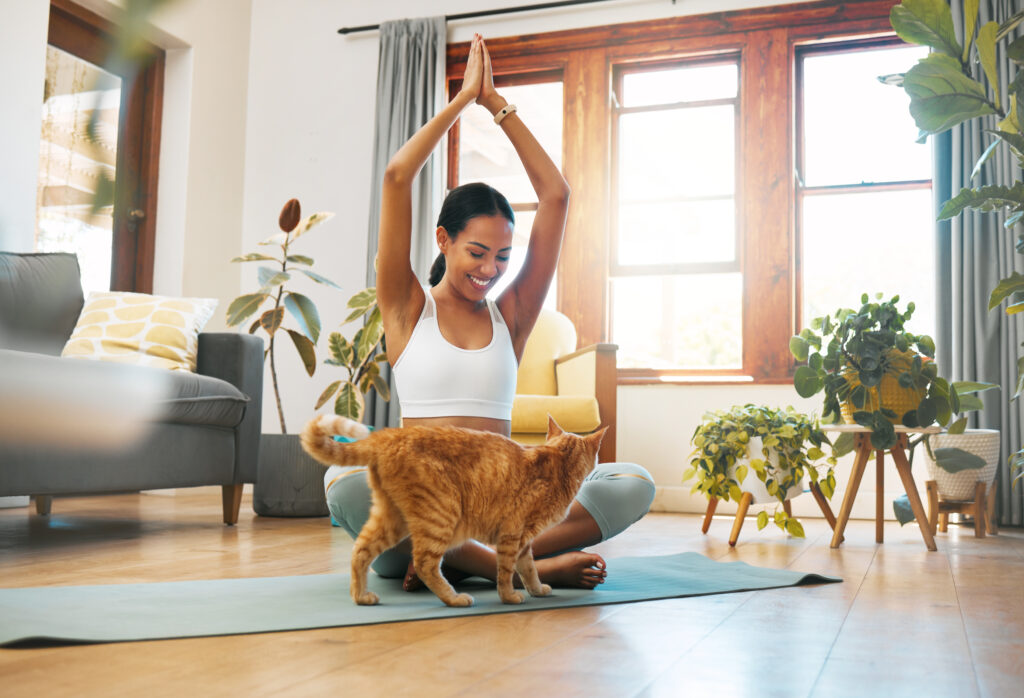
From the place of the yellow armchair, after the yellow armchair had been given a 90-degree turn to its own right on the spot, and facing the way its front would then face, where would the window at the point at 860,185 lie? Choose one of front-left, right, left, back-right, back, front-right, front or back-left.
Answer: back

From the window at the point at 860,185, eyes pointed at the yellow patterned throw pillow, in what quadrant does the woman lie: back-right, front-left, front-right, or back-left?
front-left

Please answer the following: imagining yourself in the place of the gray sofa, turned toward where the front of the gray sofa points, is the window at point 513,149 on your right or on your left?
on your left

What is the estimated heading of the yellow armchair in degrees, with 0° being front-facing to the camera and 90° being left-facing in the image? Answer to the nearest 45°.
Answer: approximately 315°

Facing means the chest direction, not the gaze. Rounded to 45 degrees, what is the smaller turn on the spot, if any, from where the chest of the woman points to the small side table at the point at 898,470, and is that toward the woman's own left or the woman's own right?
approximately 135° to the woman's own left

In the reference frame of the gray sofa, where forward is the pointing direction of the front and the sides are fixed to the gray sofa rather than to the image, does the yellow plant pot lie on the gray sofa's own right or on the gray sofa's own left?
on the gray sofa's own left

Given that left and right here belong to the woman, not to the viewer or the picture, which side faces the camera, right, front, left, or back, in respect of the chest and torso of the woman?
front

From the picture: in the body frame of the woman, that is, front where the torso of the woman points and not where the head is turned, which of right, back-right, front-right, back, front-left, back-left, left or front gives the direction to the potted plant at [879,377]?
back-left

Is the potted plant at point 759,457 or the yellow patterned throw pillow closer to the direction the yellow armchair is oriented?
the potted plant

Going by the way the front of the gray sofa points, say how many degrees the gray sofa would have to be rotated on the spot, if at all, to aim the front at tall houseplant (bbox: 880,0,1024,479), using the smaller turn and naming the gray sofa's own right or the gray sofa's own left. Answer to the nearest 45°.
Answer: approximately 45° to the gray sofa's own left
